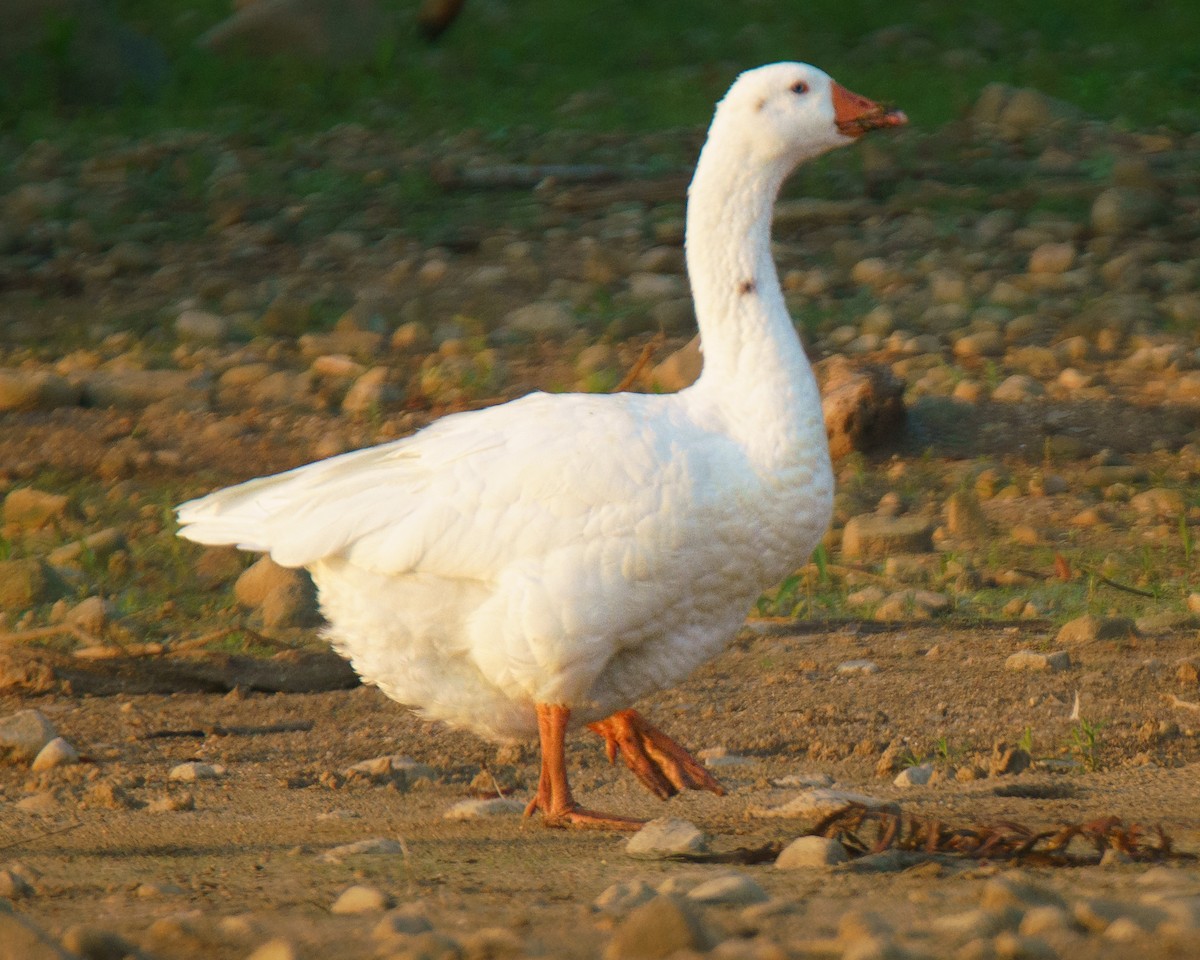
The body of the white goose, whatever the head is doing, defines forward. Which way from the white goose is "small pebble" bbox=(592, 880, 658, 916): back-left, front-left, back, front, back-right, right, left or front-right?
right

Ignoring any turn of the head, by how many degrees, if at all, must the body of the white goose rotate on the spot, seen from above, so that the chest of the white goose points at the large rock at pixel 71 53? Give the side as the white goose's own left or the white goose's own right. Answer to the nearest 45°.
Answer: approximately 90° to the white goose's own left

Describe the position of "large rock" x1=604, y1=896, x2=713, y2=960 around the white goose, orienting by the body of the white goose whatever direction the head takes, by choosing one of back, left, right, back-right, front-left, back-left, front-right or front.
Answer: right

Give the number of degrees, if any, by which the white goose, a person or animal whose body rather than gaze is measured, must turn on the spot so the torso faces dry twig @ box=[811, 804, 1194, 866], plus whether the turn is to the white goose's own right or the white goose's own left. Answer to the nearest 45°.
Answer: approximately 45° to the white goose's own right

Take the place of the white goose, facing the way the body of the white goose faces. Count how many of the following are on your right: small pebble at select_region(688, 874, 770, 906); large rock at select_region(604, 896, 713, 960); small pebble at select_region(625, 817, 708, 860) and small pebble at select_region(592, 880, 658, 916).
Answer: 4

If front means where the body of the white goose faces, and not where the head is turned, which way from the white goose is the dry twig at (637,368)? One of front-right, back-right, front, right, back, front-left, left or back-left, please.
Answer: left

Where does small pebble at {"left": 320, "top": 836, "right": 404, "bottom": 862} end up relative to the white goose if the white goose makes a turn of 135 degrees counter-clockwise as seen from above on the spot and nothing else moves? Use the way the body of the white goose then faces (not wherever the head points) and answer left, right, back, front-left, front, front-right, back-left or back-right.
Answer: left

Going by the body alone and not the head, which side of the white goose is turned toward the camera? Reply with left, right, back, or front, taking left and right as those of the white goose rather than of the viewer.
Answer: right

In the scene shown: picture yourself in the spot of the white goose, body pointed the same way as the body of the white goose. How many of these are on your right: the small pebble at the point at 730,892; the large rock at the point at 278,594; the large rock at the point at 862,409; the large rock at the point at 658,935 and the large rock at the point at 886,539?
2

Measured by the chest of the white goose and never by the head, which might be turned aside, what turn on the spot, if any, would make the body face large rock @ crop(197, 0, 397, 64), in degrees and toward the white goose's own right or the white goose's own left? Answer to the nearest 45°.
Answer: approximately 90° to the white goose's own left
